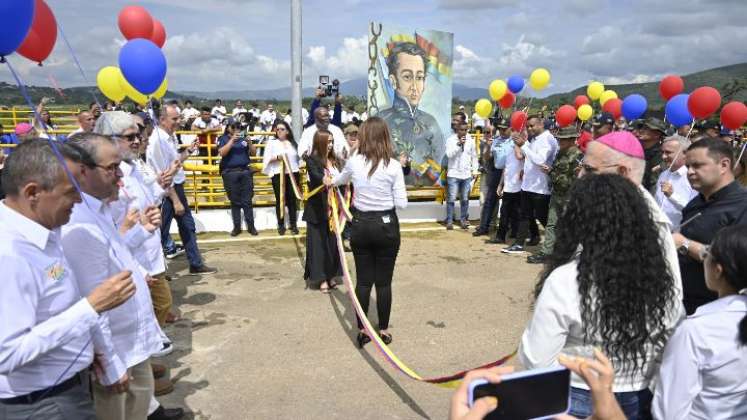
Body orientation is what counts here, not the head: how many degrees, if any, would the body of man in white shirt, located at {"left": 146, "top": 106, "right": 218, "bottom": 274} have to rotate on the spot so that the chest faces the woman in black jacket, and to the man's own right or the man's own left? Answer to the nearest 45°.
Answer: approximately 45° to the man's own right

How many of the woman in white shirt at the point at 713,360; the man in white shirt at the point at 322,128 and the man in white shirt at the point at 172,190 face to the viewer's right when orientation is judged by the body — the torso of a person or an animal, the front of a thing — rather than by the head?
1

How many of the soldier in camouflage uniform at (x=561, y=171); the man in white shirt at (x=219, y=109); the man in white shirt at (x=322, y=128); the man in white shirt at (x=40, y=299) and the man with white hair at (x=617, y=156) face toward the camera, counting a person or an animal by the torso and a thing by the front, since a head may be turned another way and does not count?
2

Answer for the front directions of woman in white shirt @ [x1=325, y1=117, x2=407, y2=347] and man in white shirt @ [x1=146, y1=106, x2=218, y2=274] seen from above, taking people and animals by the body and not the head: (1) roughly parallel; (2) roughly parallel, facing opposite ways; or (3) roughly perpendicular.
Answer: roughly perpendicular

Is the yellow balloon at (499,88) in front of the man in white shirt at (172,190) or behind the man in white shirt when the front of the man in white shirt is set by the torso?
in front

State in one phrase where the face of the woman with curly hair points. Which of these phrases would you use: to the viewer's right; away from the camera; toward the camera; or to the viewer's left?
away from the camera

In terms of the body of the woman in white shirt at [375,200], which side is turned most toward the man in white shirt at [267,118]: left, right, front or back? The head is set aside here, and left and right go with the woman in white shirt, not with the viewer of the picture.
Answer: front

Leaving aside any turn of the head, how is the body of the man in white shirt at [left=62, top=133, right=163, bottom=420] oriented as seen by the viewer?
to the viewer's right

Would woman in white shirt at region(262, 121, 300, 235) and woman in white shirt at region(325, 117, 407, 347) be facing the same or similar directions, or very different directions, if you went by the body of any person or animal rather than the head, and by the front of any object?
very different directions

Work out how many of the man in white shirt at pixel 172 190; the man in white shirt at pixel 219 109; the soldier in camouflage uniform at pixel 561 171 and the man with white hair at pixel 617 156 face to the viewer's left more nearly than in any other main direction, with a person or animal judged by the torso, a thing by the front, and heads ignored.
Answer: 2

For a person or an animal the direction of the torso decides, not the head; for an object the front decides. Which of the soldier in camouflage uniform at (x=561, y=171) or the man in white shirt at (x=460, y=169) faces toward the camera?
the man in white shirt

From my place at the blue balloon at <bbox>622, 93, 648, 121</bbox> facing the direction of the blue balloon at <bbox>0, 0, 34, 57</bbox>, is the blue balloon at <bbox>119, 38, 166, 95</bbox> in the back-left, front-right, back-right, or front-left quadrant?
front-right

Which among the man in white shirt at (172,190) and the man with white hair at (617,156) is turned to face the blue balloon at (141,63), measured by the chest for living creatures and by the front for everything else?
the man with white hair

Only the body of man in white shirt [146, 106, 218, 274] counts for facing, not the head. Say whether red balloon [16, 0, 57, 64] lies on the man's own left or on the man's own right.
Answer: on the man's own right

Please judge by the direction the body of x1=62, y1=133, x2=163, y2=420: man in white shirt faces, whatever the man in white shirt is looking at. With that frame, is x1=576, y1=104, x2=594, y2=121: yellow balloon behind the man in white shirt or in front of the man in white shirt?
in front

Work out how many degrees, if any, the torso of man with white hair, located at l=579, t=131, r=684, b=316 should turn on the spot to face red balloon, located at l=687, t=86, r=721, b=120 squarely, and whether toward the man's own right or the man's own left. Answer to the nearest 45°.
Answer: approximately 90° to the man's own right

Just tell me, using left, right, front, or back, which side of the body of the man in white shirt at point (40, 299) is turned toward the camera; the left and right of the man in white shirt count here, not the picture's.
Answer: right

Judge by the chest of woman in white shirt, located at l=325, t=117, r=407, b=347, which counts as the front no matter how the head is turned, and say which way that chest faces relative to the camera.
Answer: away from the camera

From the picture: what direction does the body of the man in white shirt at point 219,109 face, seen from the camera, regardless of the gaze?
toward the camera

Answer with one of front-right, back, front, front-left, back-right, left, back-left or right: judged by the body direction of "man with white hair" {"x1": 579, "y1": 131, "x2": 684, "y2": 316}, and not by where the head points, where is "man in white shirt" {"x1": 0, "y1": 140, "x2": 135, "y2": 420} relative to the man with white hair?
front-left

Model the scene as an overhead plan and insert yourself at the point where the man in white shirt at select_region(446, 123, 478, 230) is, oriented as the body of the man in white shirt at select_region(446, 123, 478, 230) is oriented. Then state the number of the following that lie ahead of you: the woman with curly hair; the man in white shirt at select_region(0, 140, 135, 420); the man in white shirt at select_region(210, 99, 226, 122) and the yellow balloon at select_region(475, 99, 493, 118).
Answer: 2
